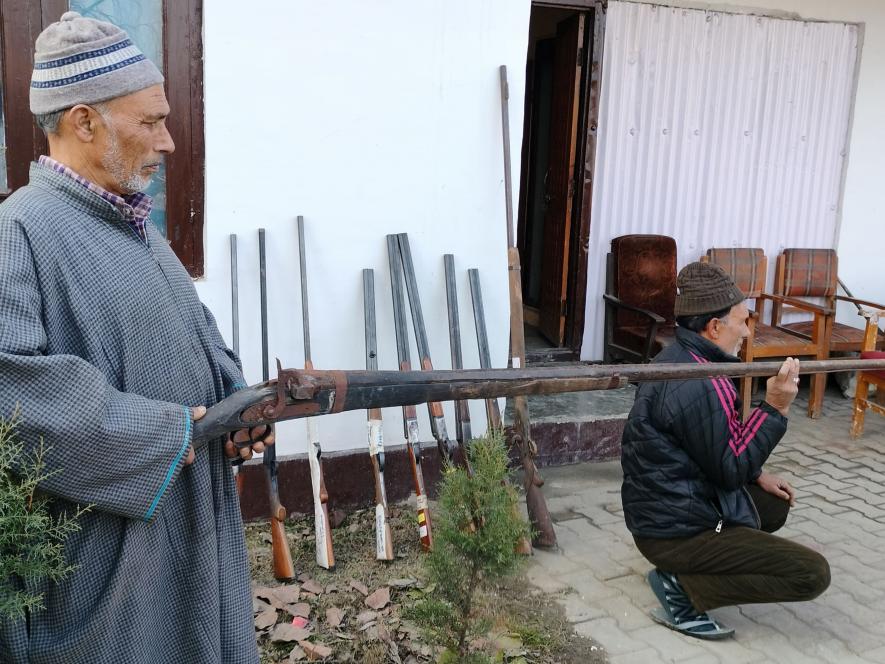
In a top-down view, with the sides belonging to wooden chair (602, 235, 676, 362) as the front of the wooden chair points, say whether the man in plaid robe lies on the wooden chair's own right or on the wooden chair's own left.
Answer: on the wooden chair's own right

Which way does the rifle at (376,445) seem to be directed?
away from the camera

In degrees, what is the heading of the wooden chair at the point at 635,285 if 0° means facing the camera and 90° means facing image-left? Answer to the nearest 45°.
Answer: approximately 315°

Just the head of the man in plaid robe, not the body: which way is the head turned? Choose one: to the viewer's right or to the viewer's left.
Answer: to the viewer's right
